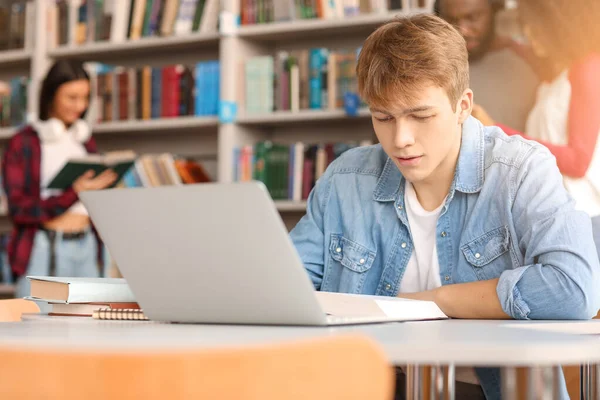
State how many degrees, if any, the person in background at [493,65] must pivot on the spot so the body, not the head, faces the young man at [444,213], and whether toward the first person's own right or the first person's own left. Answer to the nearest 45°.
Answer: approximately 45° to the first person's own left

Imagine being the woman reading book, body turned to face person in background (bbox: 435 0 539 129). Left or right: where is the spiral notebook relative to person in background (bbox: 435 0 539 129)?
right

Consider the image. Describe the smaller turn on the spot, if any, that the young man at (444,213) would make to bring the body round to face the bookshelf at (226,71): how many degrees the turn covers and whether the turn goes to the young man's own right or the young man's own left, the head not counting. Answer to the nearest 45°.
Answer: approximately 90° to the young man's own right

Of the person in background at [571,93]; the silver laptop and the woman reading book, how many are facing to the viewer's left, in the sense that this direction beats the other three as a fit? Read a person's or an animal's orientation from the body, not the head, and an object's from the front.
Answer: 1

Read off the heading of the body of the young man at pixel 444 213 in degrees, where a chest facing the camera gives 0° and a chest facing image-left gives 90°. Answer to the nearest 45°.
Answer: approximately 45°

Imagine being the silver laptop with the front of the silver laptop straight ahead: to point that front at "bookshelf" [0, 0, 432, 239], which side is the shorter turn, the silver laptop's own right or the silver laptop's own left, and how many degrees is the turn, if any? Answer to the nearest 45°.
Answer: approximately 45° to the silver laptop's own left

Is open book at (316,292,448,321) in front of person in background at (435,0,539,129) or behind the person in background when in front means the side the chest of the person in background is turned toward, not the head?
in front

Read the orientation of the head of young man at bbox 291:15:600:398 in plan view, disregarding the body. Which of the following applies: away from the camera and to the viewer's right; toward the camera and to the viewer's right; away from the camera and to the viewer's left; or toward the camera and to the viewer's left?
toward the camera and to the viewer's left

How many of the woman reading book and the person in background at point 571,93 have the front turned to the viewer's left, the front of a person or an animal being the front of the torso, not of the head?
1

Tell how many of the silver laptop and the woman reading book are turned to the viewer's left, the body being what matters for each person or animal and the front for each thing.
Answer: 0

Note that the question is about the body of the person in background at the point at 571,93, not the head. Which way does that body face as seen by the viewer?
to the viewer's left

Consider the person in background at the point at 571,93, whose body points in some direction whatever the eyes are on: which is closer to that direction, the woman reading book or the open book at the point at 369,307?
the woman reading book

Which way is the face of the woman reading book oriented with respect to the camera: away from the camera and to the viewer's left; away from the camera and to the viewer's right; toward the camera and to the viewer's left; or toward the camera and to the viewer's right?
toward the camera and to the viewer's right
